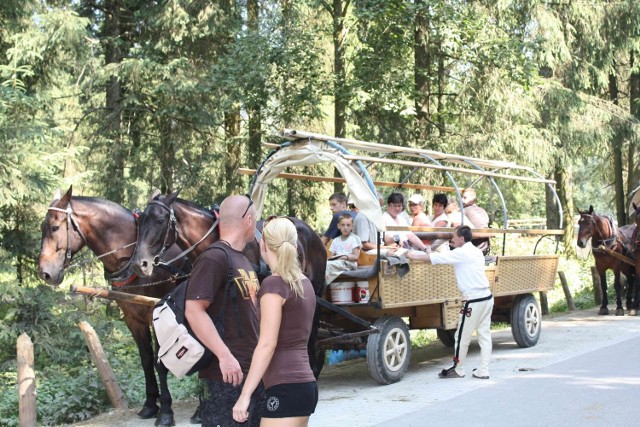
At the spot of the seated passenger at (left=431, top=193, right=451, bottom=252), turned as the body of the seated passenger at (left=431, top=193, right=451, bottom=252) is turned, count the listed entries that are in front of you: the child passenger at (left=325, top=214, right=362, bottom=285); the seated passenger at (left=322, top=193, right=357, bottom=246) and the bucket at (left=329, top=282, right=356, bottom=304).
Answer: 3

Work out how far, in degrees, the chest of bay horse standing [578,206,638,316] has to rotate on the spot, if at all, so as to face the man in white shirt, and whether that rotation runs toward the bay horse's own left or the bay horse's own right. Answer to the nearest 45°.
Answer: approximately 45° to the bay horse's own left

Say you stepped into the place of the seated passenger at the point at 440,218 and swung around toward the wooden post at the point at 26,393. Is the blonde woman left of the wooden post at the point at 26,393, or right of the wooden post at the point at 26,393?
left

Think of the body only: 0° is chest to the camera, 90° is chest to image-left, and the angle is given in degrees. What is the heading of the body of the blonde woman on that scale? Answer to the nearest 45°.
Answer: approximately 135°

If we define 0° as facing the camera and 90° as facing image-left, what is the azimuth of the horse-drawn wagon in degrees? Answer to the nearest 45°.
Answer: approximately 45°

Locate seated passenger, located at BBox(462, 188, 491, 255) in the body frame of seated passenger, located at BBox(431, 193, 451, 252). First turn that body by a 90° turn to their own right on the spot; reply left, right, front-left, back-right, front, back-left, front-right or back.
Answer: right

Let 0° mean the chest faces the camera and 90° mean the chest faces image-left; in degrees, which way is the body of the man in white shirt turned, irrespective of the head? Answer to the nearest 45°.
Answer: approximately 90°

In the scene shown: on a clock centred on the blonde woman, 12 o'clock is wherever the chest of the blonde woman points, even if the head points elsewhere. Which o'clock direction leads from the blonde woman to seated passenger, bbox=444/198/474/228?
The seated passenger is roughly at 2 o'clock from the blonde woman.
